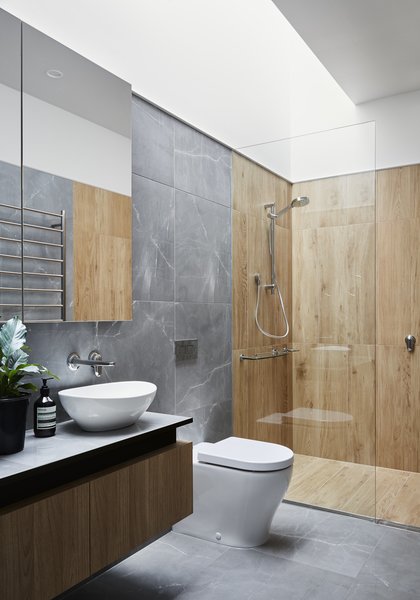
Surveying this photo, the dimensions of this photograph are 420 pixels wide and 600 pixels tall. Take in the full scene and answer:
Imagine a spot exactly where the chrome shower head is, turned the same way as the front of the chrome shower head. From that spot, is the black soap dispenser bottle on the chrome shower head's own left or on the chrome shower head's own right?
on the chrome shower head's own right

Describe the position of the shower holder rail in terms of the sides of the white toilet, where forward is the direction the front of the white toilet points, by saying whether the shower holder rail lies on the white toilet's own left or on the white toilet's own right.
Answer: on the white toilet's own left

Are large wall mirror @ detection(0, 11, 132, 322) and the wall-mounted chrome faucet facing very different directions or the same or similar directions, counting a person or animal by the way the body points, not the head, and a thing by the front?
same or similar directions

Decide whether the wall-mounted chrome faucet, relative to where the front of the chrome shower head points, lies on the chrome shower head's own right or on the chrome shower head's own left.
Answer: on the chrome shower head's own right

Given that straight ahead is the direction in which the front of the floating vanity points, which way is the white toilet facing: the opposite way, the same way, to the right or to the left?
the same way

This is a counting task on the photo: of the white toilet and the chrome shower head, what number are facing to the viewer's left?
0

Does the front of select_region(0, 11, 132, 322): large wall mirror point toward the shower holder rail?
no

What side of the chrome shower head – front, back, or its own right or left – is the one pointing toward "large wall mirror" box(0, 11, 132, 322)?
right

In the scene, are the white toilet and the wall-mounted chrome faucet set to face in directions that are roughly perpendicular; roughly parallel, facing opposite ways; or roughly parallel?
roughly parallel

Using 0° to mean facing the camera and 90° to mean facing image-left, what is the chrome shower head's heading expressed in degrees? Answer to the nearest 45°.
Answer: approximately 315°

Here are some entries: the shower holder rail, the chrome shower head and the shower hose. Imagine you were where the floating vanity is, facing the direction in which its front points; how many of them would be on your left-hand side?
3

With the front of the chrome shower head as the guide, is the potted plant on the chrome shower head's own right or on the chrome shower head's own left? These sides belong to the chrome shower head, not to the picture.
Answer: on the chrome shower head's own right

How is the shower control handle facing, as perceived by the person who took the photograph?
facing the viewer

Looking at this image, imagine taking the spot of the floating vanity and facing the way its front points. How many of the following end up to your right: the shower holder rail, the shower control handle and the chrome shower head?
0

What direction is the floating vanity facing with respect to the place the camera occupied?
facing the viewer and to the right of the viewer
